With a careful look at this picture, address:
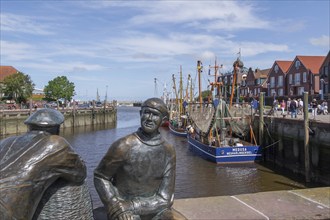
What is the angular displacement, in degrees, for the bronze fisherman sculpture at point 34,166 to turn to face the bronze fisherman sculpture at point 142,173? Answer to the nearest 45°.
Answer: approximately 45° to its right

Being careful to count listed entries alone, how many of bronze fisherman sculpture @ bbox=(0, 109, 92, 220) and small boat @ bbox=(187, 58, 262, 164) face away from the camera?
2

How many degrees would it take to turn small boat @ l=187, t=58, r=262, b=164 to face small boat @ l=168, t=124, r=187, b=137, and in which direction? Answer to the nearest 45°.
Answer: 0° — it already faces it

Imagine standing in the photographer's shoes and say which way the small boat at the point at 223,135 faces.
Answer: facing away from the viewer

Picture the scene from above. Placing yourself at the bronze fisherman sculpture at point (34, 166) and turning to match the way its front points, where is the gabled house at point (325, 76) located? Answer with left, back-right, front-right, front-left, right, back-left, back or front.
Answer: front-right

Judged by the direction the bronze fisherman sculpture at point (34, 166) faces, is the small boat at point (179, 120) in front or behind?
in front

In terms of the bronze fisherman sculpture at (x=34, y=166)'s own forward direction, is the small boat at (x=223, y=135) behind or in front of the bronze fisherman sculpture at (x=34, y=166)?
in front

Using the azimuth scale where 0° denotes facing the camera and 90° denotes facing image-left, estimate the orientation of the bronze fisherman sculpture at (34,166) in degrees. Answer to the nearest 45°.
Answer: approximately 180°
